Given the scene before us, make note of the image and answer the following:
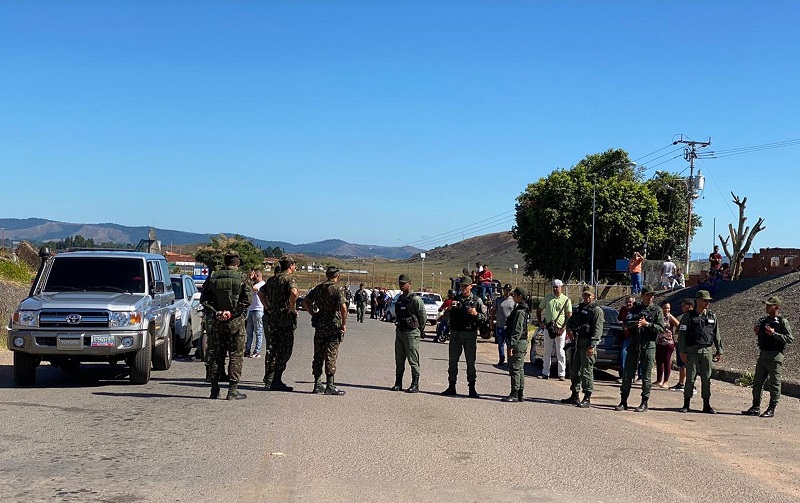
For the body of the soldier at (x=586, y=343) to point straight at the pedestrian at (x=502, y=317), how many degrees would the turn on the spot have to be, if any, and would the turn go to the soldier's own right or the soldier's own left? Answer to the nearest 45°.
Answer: approximately 135° to the soldier's own right

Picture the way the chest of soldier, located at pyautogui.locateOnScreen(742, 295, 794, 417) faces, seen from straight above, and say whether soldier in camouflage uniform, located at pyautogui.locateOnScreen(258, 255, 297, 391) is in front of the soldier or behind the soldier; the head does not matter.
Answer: in front

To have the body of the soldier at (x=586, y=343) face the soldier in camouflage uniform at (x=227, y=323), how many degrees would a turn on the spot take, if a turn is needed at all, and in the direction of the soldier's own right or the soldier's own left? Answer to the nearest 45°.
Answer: approximately 45° to the soldier's own right

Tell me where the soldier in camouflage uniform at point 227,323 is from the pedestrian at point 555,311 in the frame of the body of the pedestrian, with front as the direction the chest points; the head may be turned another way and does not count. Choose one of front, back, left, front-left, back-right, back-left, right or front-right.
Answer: front-right

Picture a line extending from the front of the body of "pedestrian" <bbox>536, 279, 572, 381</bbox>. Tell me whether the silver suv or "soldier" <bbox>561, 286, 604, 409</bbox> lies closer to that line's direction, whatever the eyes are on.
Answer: the soldier

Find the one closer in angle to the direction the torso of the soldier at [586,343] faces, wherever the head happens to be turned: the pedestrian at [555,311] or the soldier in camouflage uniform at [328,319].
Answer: the soldier in camouflage uniform

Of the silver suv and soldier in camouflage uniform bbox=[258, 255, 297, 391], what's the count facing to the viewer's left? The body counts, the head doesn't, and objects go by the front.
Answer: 0
